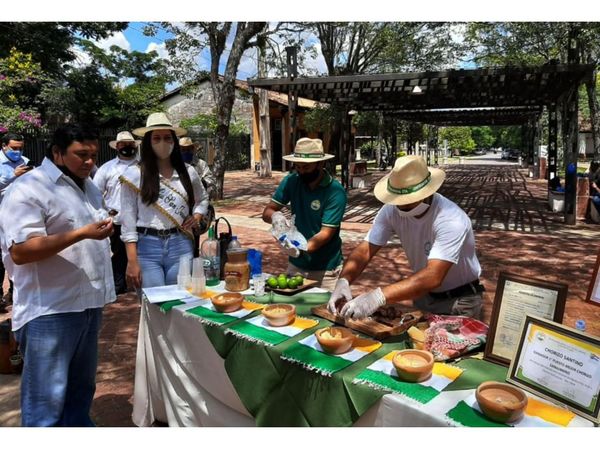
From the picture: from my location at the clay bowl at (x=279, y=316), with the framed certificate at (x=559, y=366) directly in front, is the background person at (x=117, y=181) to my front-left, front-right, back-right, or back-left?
back-left

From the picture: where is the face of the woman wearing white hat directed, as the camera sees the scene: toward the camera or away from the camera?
toward the camera

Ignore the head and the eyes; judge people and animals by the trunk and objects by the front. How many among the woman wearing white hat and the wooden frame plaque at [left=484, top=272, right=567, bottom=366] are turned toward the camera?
2

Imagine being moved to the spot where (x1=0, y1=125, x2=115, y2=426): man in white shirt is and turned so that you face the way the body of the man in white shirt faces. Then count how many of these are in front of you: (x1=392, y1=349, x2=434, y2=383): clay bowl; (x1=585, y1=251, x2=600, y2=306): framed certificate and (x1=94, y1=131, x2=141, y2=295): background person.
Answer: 2

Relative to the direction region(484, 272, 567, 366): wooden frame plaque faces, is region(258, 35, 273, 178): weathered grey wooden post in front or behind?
behind

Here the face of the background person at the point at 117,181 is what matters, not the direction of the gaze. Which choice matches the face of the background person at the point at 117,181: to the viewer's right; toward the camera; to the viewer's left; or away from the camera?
toward the camera

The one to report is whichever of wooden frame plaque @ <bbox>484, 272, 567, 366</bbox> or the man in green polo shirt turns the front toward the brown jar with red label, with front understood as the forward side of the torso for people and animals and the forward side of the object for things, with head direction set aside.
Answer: the man in green polo shirt

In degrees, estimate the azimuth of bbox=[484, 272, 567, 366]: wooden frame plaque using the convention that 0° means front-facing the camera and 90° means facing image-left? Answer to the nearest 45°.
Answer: approximately 0°

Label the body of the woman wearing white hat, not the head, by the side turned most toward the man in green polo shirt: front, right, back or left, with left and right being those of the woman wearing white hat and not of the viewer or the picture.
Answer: left

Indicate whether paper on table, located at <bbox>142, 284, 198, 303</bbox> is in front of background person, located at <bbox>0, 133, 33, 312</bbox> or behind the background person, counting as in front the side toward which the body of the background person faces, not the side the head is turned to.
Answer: in front

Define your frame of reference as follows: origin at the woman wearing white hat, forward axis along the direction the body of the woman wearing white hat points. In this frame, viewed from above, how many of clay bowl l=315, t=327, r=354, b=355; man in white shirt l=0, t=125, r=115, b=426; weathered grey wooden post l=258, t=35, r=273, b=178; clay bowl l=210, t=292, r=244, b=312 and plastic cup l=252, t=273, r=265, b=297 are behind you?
1

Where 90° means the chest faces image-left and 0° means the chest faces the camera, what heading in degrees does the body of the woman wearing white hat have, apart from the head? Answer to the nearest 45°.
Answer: approximately 0°

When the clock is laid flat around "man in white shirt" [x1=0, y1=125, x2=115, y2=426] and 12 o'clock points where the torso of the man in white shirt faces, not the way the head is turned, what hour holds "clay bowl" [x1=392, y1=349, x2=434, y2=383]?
The clay bowl is roughly at 12 o'clock from the man in white shirt.
